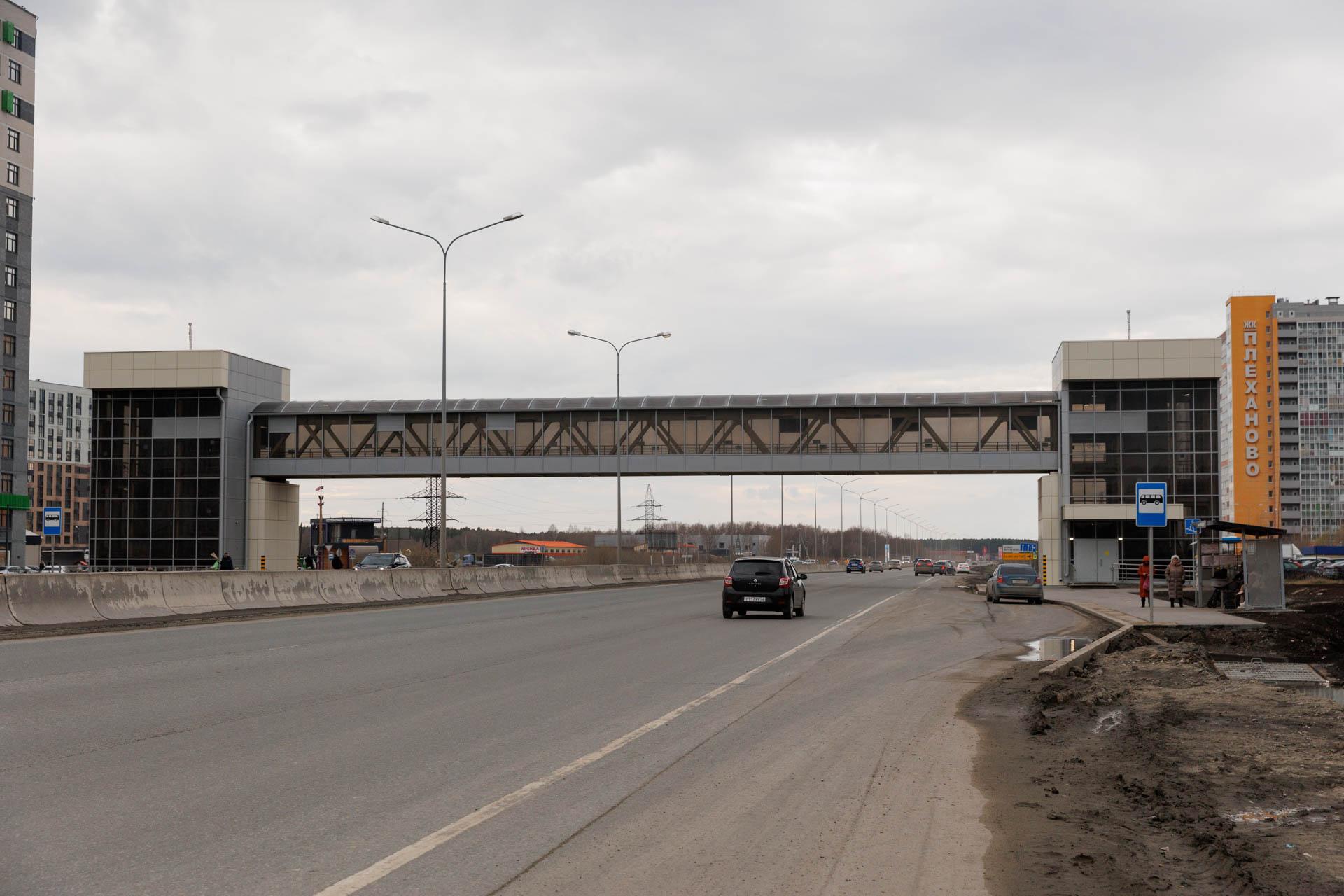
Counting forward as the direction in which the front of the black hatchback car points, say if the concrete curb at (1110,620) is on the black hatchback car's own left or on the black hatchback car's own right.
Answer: on the black hatchback car's own right

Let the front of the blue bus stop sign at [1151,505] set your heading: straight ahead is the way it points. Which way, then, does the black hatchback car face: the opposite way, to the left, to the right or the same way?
the opposite way

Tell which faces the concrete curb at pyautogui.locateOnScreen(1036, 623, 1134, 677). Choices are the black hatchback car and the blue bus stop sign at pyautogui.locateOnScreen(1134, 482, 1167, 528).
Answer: the blue bus stop sign

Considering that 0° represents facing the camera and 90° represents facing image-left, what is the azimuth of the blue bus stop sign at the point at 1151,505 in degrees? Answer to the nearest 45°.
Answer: approximately 0°

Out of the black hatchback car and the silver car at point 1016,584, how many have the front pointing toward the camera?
0

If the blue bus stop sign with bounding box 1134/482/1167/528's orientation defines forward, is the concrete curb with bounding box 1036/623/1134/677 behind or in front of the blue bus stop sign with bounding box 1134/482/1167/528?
in front

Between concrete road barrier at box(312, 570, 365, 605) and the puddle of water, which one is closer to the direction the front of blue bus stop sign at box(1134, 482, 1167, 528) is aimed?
the puddle of water

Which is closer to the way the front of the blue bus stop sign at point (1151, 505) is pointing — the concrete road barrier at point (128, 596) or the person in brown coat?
the concrete road barrier

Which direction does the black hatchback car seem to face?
away from the camera

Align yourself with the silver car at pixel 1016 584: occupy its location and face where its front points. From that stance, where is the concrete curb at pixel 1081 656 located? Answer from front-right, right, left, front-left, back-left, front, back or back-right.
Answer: back

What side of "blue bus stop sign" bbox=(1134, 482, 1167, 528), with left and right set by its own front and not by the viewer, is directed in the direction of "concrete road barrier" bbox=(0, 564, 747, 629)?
right

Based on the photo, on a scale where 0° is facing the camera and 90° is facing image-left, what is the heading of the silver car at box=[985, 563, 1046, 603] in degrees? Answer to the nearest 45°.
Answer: approximately 180°
